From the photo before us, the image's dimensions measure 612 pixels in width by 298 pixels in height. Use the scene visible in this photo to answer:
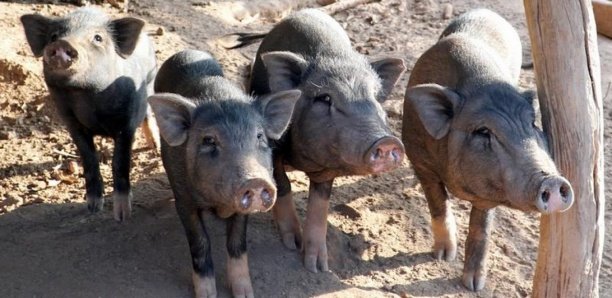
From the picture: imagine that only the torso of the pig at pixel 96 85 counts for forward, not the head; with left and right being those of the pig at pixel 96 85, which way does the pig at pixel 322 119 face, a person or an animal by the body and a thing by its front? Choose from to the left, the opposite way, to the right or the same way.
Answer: to the left

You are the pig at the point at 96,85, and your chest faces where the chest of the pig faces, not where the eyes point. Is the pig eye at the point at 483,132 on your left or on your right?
on your left

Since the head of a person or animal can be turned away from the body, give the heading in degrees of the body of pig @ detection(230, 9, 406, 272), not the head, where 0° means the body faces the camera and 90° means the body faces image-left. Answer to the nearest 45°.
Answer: approximately 315°

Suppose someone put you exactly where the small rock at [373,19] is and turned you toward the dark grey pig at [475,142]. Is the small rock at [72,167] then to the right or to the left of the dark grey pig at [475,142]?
right

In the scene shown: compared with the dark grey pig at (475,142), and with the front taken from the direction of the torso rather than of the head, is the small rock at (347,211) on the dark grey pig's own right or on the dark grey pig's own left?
on the dark grey pig's own right

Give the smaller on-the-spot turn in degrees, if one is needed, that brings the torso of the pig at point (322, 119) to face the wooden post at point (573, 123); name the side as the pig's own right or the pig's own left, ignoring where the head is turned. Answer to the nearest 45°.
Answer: approximately 45° to the pig's own left

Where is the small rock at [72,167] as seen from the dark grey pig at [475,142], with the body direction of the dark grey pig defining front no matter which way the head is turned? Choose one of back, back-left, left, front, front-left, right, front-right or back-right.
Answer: right

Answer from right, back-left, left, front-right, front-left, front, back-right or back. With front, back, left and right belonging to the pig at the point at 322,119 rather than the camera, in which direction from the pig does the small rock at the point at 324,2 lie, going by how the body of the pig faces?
back-left

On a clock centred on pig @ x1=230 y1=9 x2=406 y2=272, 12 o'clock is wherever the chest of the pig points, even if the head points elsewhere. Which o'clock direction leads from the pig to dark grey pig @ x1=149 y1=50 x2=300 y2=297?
The dark grey pig is roughly at 3 o'clock from the pig.
